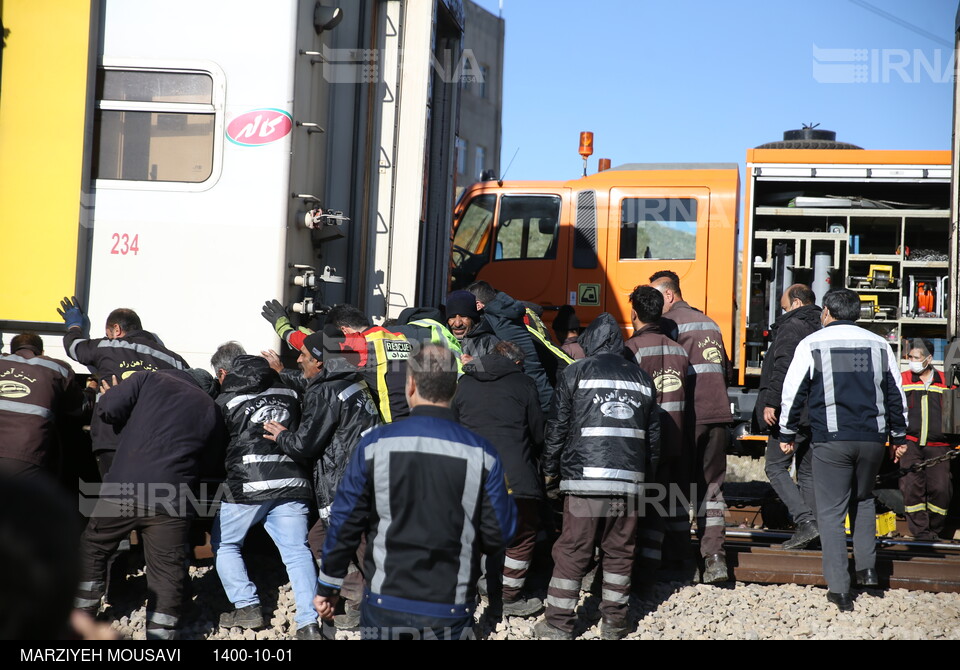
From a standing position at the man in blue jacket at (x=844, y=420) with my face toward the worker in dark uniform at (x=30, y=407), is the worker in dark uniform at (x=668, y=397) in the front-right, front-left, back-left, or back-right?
front-right

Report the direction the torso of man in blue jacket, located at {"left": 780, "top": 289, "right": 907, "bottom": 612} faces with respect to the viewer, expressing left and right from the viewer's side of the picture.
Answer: facing away from the viewer

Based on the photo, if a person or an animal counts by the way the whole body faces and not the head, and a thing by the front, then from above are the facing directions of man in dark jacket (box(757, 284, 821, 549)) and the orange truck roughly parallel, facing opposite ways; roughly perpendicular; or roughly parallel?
roughly parallel

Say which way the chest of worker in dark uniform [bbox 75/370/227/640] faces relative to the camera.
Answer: away from the camera

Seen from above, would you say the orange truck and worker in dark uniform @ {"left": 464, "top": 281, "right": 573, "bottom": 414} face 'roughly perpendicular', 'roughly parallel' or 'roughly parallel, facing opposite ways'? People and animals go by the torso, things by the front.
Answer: roughly parallel

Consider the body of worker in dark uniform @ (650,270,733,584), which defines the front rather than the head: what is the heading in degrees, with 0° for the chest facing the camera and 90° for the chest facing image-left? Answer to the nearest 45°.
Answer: approximately 135°

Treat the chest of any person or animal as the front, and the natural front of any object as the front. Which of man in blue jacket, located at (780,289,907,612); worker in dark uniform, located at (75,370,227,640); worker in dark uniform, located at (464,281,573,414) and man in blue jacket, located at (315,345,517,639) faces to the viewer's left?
worker in dark uniform, located at (464,281,573,414)

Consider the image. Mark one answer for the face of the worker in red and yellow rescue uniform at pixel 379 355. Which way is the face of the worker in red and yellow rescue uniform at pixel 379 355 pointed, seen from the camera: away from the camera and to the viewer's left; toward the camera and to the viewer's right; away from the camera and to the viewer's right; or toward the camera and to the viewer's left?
away from the camera and to the viewer's left

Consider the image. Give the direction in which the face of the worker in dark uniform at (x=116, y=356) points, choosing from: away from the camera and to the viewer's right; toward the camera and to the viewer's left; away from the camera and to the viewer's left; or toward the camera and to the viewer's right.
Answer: away from the camera and to the viewer's left

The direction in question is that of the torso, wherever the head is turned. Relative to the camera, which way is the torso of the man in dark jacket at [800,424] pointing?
to the viewer's left

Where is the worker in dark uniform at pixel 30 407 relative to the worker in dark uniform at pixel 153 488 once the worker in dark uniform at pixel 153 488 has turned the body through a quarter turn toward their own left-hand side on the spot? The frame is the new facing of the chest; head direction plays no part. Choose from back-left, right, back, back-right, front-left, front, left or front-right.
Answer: front-right

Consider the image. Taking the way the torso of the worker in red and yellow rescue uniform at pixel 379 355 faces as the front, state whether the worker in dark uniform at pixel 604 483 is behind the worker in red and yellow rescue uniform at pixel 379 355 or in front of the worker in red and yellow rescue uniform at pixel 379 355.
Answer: behind

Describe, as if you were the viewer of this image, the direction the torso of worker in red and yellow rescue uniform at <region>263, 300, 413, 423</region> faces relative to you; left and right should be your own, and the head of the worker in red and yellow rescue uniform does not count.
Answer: facing away from the viewer and to the left of the viewer

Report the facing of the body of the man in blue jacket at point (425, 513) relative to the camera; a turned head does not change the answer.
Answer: away from the camera

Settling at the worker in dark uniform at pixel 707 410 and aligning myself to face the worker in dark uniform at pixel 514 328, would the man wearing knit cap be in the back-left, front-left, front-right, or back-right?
front-left

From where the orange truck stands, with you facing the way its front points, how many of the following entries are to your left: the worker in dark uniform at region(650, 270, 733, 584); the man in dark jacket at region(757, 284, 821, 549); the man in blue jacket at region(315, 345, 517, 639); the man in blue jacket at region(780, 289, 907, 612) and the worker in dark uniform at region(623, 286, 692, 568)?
5

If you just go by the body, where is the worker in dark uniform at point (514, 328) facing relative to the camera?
to the viewer's left

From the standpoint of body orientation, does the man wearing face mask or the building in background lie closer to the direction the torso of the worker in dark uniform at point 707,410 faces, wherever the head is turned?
the building in background

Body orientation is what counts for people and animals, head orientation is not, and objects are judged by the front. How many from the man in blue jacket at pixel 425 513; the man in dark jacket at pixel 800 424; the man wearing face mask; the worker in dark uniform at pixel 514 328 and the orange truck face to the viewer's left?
3
